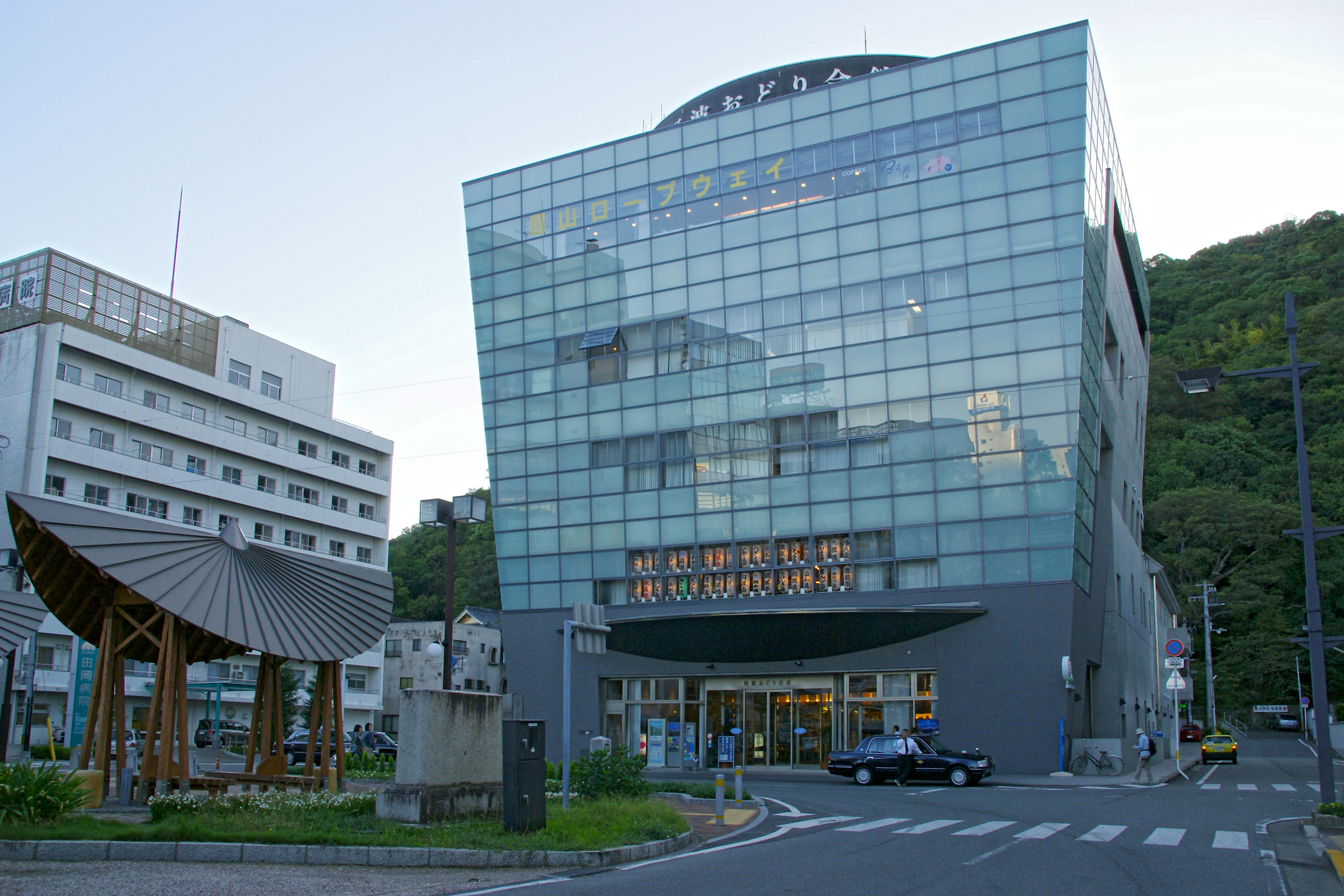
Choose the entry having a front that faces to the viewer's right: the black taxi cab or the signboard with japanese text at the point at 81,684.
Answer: the black taxi cab

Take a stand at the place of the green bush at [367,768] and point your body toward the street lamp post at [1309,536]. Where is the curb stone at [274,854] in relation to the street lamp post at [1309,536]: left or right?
right

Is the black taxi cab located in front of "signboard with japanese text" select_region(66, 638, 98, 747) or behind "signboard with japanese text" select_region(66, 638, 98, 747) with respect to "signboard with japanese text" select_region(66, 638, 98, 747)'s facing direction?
in front

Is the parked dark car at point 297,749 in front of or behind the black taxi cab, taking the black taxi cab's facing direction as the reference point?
behind

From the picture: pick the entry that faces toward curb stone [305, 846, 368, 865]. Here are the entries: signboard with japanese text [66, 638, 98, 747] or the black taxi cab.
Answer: the signboard with japanese text

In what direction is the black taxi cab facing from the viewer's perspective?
to the viewer's right

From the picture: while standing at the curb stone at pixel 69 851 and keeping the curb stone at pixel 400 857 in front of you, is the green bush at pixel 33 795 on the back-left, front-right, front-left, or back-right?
back-left

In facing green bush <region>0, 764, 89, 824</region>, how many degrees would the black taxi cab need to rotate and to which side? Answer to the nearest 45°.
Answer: approximately 135° to its right

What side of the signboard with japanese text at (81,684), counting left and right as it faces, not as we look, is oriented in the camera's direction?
front

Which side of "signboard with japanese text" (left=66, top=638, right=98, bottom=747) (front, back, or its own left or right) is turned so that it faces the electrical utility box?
front

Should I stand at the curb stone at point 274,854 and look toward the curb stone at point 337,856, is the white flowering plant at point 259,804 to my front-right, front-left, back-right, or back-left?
back-left

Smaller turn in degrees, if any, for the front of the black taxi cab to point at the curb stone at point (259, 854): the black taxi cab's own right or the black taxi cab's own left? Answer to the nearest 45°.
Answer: approximately 90° to the black taxi cab's own right
